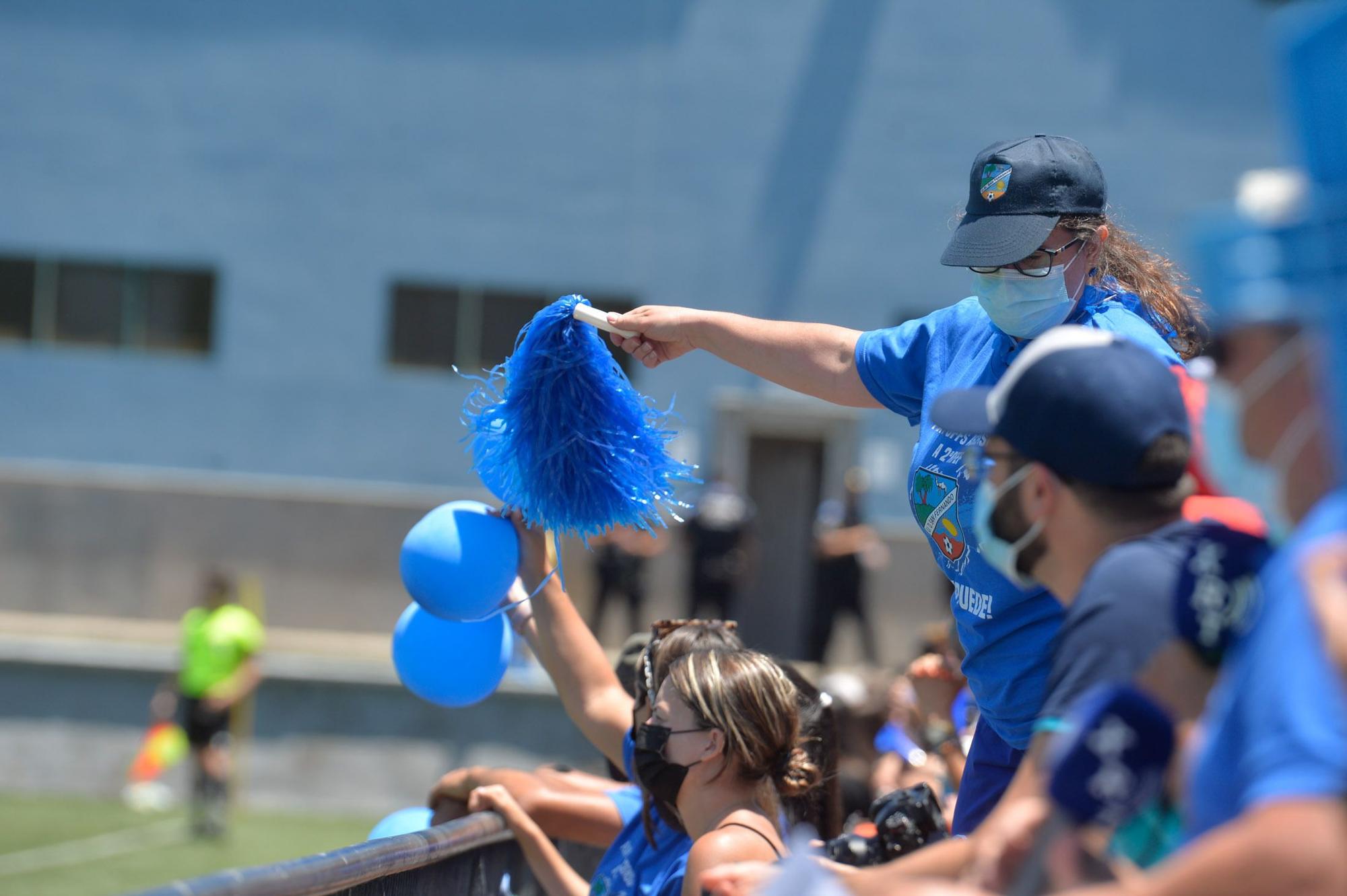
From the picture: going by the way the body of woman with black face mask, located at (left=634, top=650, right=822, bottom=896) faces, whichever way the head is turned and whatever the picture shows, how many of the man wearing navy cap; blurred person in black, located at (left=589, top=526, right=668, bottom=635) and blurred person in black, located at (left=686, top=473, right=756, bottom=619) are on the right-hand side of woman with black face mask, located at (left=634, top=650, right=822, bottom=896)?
2

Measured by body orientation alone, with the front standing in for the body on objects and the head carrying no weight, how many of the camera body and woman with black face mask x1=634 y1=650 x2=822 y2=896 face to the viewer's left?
2

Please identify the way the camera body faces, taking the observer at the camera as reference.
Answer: facing to the left of the viewer

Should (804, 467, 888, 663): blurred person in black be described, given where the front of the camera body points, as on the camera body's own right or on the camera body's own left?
on the camera body's own right

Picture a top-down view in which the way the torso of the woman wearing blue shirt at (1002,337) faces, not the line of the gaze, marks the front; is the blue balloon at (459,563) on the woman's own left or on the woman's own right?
on the woman's own right

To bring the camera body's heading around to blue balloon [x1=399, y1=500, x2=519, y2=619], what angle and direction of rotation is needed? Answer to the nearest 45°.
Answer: approximately 45° to its right

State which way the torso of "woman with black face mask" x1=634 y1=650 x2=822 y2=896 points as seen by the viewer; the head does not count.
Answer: to the viewer's left

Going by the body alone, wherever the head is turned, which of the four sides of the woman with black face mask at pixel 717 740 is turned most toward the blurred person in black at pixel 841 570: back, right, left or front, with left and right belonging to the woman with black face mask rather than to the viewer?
right

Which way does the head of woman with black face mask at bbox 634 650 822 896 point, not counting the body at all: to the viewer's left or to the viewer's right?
to the viewer's left

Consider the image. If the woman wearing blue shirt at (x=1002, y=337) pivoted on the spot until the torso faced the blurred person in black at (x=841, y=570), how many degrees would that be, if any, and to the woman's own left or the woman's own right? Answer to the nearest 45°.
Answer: approximately 135° to the woman's own right

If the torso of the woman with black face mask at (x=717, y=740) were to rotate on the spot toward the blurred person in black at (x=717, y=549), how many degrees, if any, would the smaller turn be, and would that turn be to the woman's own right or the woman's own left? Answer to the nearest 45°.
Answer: approximately 90° to the woman's own right
